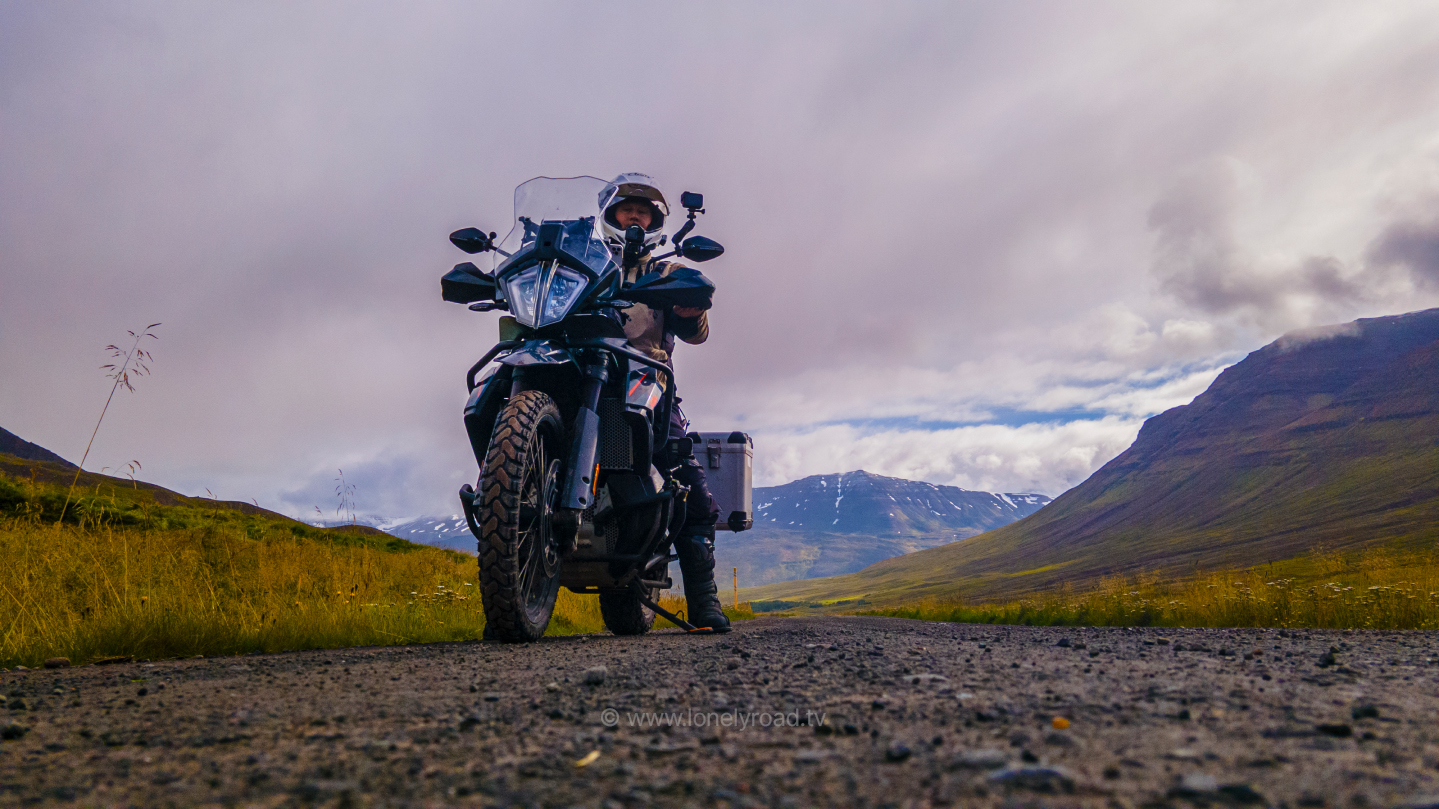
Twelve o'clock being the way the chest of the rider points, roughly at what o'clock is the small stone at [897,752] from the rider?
The small stone is roughly at 12 o'clock from the rider.

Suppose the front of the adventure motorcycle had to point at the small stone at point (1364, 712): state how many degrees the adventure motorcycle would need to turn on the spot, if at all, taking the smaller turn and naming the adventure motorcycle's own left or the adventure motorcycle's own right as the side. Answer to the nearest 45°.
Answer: approximately 90° to the adventure motorcycle's own left

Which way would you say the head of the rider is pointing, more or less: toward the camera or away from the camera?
toward the camera

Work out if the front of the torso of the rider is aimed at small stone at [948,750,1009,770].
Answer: yes

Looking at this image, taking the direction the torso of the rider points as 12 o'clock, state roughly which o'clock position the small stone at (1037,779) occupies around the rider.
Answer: The small stone is roughly at 12 o'clock from the rider.

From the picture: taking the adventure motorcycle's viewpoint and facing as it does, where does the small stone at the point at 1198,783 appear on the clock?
The small stone is roughly at 10 o'clock from the adventure motorcycle.

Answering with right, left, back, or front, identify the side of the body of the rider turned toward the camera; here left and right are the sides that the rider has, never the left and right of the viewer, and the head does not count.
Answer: front

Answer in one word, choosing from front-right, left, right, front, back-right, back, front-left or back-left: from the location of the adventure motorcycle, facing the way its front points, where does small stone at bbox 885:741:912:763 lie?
front-left

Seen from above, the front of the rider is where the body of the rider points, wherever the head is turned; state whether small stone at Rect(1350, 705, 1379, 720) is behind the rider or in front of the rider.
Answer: in front

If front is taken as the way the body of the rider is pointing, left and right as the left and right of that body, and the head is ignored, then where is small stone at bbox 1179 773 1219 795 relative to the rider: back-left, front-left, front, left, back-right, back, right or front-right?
front
